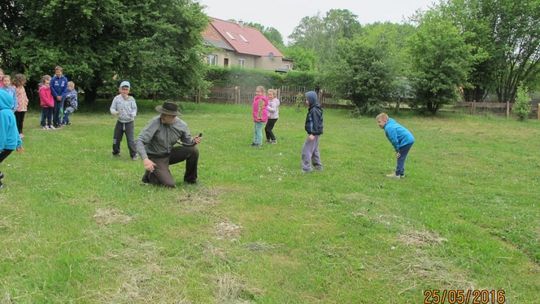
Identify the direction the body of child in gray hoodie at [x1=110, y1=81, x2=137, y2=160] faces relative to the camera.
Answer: toward the camera

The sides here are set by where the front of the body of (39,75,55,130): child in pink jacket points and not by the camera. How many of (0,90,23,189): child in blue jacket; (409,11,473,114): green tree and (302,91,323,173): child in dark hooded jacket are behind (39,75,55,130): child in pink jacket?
0

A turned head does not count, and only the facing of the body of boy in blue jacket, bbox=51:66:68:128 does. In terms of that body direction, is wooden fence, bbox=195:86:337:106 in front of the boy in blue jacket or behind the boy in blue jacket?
behind

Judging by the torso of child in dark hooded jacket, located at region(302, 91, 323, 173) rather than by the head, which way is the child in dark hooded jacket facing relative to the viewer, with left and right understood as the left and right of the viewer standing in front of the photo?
facing to the left of the viewer

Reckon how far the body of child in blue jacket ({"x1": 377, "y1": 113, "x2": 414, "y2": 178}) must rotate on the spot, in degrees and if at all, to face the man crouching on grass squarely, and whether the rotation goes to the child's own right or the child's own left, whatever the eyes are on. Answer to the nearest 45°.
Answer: approximately 45° to the child's own left

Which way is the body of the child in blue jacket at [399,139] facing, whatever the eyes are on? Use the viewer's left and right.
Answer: facing to the left of the viewer

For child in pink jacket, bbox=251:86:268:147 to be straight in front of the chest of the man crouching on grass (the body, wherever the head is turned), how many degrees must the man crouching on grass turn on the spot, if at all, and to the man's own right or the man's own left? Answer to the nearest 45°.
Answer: approximately 90° to the man's own left

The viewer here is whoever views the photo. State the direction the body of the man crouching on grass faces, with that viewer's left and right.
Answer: facing the viewer and to the right of the viewer

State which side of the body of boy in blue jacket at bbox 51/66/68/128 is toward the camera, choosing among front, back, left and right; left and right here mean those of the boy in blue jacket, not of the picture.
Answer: front

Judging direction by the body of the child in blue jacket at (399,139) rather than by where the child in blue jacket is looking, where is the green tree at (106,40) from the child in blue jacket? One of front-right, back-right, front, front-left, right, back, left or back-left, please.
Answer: front-right

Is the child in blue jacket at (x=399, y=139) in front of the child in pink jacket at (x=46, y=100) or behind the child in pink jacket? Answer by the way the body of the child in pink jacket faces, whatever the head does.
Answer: in front

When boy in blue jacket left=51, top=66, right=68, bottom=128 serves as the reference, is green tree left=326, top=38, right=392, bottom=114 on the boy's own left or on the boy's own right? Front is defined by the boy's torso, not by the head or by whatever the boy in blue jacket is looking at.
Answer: on the boy's own left

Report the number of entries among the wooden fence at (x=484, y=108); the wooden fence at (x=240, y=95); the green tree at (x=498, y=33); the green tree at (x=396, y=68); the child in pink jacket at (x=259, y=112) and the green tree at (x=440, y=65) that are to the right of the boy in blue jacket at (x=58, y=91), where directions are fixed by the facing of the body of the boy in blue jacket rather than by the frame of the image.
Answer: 0

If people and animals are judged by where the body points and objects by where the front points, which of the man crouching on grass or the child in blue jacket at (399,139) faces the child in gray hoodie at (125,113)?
the child in blue jacket

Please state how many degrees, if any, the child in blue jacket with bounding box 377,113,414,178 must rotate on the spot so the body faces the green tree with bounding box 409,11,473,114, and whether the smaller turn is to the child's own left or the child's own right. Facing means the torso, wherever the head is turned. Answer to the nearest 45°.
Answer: approximately 90° to the child's own right

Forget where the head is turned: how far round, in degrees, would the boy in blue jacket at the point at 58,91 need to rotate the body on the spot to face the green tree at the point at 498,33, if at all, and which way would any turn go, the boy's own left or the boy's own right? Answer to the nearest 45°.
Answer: approximately 90° to the boy's own left

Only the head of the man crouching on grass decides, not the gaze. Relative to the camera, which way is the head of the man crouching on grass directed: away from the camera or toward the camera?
toward the camera

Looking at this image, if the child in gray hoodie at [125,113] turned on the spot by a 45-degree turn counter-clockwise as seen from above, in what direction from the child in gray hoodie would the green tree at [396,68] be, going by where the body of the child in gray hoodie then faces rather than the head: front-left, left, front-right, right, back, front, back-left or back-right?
left
